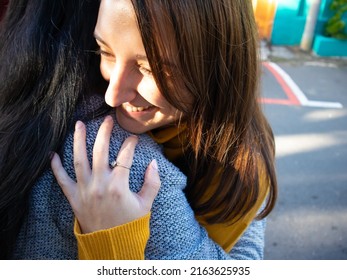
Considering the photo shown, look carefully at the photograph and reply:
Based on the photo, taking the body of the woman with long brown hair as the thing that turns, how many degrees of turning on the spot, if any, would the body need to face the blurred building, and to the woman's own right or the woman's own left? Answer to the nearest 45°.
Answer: approximately 135° to the woman's own right

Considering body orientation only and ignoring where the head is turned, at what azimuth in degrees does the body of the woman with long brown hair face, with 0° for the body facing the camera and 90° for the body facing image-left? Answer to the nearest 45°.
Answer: approximately 45°

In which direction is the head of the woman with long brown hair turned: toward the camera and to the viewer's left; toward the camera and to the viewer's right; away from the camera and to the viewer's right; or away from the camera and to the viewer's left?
toward the camera and to the viewer's left

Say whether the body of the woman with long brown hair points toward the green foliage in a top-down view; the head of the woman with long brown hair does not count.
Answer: no
